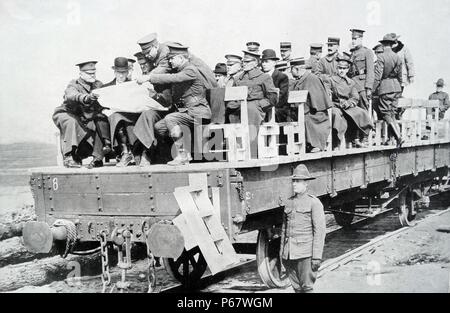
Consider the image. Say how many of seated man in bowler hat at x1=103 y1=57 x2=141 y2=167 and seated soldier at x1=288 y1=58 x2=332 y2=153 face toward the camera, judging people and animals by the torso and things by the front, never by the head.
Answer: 1

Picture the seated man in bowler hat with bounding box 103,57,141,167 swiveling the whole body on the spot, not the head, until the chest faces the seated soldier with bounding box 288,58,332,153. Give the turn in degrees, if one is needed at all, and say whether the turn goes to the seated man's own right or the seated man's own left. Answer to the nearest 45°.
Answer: approximately 90° to the seated man's own left

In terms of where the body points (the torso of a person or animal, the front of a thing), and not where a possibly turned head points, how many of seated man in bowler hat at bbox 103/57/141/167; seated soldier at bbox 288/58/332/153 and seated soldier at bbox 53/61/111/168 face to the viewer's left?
1

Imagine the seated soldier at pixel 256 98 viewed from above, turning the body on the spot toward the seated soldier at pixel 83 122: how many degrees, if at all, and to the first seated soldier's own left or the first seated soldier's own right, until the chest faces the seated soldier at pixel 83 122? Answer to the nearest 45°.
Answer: approximately 45° to the first seated soldier's own right

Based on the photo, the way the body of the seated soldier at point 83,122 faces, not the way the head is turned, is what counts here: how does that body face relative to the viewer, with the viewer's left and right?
facing the viewer and to the right of the viewer

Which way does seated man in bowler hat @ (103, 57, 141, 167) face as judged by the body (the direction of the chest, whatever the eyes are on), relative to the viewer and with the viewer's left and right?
facing the viewer

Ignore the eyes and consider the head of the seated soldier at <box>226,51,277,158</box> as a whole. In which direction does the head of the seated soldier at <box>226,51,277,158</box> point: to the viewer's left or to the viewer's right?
to the viewer's left

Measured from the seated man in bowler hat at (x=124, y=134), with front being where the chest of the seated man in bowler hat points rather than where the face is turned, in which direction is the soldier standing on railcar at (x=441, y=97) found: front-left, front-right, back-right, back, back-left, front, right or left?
back-left

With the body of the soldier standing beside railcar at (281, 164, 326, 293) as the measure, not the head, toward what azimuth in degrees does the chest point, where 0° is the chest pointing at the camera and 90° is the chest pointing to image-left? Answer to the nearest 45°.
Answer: approximately 45°

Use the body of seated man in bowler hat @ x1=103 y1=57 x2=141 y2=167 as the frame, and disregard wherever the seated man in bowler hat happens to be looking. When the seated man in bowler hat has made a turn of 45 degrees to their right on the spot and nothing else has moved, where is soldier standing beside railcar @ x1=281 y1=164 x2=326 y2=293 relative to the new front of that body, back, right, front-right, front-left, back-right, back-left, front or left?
left
